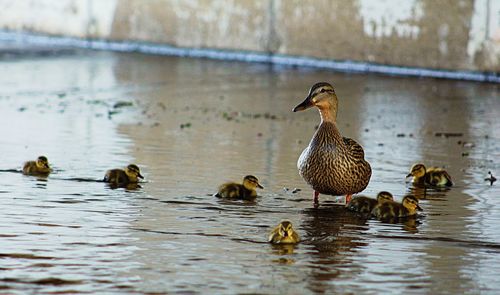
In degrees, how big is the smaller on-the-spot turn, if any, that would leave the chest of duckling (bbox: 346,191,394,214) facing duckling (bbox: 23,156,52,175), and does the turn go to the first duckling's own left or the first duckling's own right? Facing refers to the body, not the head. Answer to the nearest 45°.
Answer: approximately 180°

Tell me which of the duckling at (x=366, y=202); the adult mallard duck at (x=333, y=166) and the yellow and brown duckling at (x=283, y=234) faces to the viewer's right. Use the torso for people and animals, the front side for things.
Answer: the duckling

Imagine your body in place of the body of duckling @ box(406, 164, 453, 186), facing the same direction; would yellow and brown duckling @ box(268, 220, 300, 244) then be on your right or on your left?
on your left

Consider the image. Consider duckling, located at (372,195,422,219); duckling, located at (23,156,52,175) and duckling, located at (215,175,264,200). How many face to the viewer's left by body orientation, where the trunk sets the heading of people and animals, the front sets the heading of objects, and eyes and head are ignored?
0

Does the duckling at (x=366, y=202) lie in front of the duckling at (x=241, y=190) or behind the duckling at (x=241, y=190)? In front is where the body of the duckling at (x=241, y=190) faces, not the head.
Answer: in front

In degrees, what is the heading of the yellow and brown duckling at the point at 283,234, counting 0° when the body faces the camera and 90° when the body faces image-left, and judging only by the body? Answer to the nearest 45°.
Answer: approximately 0°

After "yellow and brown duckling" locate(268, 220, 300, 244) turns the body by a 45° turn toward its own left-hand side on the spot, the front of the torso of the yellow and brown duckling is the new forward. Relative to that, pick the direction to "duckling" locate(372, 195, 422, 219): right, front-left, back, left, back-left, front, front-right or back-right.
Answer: left

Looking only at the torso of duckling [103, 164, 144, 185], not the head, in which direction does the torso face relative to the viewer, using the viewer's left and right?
facing to the right of the viewer

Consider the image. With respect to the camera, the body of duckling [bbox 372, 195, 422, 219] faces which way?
to the viewer's right

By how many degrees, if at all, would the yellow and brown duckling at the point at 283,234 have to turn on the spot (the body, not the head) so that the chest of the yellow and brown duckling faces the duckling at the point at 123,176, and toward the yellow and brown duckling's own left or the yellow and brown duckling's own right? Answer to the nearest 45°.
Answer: approximately 135° to the yellow and brown duckling's own right

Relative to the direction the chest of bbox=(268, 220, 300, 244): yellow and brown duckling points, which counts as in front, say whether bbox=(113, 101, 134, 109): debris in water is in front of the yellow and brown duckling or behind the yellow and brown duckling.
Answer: behind

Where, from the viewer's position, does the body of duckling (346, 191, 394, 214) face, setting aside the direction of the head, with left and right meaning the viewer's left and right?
facing to the right of the viewer
